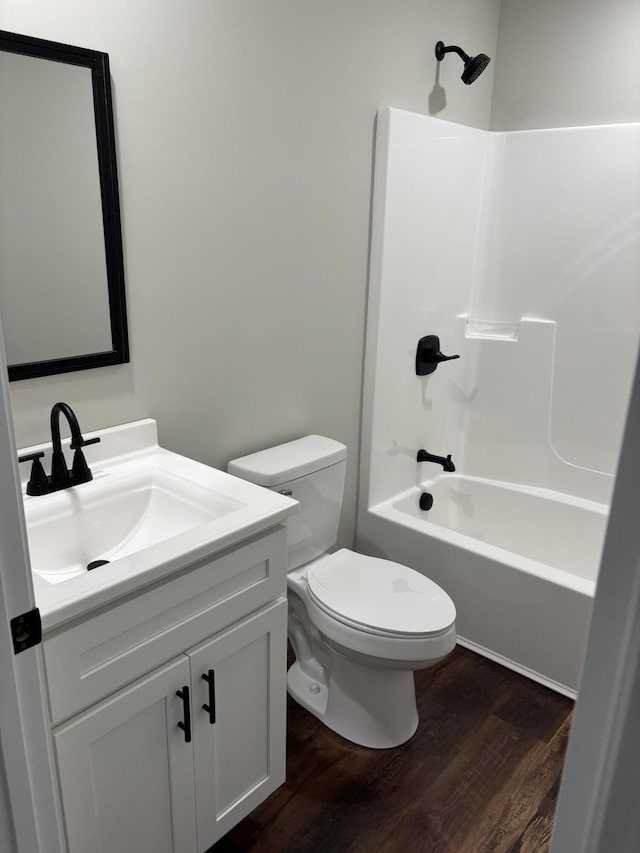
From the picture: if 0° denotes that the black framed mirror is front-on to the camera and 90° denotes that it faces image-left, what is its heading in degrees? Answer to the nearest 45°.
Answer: approximately 315°

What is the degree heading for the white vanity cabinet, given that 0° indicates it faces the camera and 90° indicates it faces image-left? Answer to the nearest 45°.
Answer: approximately 315°

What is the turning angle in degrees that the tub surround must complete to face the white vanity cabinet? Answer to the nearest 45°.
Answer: approximately 45° to its left

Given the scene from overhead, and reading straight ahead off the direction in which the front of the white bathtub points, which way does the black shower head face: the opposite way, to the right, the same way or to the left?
to the left

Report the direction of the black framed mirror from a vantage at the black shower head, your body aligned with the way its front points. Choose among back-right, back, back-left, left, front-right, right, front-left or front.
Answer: right

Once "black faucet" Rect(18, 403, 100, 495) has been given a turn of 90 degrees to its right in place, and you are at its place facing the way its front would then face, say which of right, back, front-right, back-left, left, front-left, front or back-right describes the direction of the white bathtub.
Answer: back-left

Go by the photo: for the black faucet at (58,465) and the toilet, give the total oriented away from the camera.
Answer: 0

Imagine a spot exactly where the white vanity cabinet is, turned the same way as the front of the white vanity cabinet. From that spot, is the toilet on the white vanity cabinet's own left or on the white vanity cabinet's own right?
on the white vanity cabinet's own left

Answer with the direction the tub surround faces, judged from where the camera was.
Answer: facing the viewer and to the left of the viewer

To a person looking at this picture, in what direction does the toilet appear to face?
facing the viewer and to the right of the viewer
